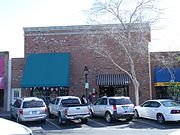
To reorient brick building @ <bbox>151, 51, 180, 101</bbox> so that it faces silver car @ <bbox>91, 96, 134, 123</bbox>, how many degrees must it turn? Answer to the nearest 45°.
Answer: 0° — it already faces it

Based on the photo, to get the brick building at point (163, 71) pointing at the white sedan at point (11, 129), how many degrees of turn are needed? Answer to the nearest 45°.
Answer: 0° — it already faces it

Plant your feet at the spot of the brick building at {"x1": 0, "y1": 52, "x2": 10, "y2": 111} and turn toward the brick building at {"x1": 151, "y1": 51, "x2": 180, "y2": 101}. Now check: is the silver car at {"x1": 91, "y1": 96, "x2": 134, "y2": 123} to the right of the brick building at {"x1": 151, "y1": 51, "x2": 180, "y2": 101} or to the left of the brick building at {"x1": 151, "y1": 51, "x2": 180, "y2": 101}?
right

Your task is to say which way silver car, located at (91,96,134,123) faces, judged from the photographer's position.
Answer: facing away from the viewer and to the left of the viewer

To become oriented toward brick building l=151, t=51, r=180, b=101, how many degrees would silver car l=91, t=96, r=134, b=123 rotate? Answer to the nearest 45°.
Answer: approximately 90° to its right

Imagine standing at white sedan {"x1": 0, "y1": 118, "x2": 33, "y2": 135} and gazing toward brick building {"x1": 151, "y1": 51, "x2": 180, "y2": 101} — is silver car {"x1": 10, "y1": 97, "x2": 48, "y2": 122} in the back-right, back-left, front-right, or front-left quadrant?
front-left

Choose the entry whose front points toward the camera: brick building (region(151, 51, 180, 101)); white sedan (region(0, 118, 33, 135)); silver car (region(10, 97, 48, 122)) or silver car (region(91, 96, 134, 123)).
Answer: the brick building

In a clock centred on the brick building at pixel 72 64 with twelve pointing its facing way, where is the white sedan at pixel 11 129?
The white sedan is roughly at 12 o'clock from the brick building.

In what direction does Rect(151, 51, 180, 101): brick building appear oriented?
toward the camera

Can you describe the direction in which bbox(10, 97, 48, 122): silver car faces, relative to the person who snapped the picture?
facing away from the viewer and to the left of the viewer

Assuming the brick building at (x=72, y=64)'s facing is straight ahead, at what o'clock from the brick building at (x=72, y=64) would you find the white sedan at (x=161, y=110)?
The white sedan is roughly at 11 o'clock from the brick building.

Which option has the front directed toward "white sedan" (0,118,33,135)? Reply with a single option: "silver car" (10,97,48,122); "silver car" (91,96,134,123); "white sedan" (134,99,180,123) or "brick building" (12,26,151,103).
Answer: the brick building

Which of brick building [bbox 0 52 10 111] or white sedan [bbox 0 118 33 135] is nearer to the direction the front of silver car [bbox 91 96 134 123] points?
the brick building

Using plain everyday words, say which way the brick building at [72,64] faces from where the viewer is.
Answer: facing the viewer
